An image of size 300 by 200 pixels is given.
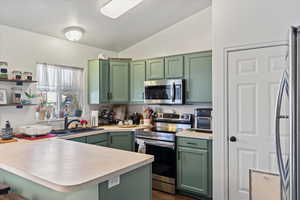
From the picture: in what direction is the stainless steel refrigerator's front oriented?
to the viewer's left

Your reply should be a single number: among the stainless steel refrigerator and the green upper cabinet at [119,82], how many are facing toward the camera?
1

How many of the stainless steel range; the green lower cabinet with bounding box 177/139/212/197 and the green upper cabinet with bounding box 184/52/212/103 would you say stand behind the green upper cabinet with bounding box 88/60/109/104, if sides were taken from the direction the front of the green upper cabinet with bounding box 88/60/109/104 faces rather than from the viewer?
0

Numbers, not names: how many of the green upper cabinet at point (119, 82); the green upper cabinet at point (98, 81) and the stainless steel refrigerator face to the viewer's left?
1

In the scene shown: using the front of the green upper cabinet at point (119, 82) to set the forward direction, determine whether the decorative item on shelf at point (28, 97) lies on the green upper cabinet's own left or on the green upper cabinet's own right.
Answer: on the green upper cabinet's own right

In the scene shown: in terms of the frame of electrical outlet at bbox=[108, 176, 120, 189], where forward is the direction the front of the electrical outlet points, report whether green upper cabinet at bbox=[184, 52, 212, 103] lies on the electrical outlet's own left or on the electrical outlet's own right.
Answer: on the electrical outlet's own left

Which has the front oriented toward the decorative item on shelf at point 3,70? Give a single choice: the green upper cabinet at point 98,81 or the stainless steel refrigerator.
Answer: the stainless steel refrigerator

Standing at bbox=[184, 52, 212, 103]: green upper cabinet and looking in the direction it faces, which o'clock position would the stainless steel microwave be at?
The stainless steel microwave is roughly at 2 o'clock from the green upper cabinet.

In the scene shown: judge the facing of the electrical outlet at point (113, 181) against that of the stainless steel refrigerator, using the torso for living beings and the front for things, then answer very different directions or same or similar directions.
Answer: very different directions

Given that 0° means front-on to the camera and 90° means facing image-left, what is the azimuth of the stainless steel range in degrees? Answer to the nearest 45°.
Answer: approximately 45°

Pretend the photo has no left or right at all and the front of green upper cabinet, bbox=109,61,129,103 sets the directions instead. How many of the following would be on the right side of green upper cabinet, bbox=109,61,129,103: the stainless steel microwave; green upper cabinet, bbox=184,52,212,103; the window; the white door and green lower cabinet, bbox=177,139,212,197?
1

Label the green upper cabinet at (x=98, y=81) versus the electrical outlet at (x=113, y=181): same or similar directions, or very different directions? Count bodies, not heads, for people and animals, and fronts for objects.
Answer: same or similar directions

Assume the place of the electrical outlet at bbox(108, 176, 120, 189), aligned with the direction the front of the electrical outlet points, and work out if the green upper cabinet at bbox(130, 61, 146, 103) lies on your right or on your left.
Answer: on your left

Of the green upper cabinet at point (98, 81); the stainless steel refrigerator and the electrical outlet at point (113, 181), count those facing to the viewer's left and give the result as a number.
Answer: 1

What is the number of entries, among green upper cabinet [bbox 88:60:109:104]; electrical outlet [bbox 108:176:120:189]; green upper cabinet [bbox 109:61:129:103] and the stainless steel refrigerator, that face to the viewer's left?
1

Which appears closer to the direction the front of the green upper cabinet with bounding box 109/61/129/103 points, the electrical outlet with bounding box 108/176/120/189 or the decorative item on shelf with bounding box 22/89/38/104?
the electrical outlet

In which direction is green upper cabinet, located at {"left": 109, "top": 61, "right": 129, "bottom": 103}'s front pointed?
toward the camera

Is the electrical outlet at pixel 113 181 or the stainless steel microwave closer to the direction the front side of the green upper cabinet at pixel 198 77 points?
the electrical outlet

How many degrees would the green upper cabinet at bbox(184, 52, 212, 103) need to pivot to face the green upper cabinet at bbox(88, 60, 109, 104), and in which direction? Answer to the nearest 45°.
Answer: approximately 45° to its right

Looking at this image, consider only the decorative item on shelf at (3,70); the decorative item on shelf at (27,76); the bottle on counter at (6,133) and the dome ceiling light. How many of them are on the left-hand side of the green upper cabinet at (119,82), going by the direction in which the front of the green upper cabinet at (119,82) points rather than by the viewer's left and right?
0

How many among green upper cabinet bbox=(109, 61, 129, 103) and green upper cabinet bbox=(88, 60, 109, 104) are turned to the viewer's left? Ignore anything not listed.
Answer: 0
